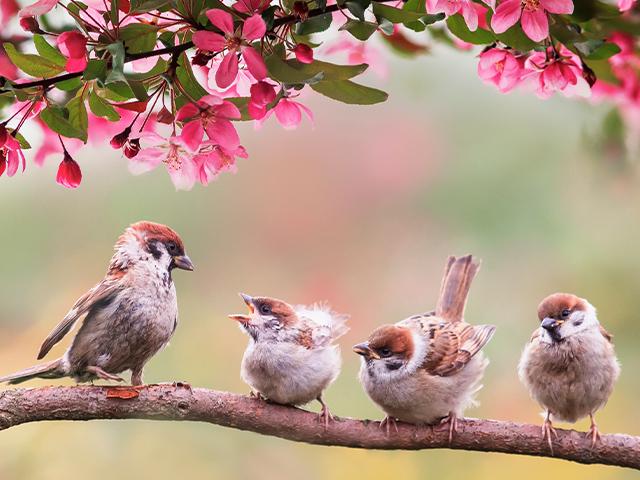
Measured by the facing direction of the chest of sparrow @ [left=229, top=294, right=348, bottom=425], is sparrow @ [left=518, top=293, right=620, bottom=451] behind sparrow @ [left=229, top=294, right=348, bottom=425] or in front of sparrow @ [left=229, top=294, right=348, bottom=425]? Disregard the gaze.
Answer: behind

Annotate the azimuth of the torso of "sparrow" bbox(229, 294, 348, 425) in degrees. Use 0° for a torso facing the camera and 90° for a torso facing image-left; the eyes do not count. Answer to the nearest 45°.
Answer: approximately 45°

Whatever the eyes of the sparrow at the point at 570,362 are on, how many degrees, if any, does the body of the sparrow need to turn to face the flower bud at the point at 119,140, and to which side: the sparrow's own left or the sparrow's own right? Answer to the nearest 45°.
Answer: approximately 45° to the sparrow's own right

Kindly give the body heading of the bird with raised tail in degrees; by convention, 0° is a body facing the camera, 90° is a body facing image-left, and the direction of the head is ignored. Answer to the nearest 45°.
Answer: approximately 45°
